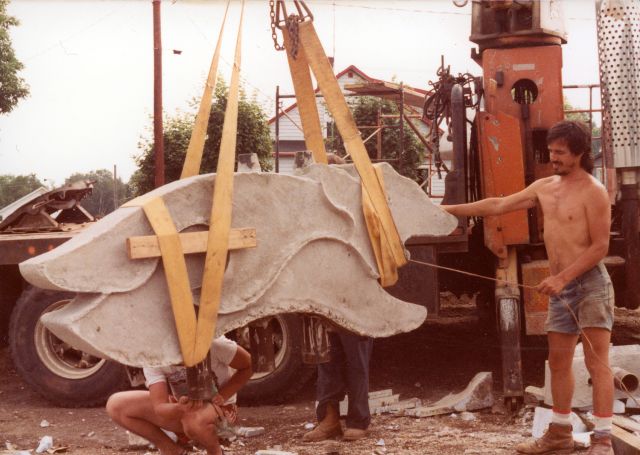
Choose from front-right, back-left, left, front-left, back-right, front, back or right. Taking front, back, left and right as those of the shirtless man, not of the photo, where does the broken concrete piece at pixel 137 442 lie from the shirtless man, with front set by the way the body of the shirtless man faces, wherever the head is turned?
front-right

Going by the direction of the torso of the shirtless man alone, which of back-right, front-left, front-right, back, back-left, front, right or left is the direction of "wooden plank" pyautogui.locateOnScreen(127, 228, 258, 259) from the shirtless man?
front

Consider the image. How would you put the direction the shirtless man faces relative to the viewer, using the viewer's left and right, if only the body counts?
facing the viewer and to the left of the viewer

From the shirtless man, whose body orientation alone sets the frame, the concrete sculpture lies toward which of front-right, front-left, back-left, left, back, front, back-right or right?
front

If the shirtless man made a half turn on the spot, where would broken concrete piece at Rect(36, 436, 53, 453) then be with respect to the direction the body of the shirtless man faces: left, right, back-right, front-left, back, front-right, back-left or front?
back-left

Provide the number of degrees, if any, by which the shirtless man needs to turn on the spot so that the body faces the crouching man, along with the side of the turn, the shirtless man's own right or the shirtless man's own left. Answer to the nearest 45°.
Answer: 0° — they already face them

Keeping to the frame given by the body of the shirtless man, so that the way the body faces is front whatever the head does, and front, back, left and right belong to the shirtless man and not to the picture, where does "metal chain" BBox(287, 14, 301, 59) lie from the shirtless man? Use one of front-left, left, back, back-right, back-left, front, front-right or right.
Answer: front

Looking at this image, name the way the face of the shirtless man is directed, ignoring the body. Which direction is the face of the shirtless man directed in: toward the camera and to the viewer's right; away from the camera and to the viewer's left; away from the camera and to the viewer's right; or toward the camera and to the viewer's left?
toward the camera and to the viewer's left

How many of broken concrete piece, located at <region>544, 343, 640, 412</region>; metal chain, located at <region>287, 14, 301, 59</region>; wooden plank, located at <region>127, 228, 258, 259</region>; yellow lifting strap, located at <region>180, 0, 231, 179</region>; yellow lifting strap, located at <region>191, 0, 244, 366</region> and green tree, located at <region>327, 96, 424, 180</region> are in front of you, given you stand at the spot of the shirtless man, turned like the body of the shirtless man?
4

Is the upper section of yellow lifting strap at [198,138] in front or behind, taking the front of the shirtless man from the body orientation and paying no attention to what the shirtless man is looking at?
in front

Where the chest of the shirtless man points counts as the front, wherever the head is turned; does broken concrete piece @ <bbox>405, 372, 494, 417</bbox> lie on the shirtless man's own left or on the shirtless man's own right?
on the shirtless man's own right

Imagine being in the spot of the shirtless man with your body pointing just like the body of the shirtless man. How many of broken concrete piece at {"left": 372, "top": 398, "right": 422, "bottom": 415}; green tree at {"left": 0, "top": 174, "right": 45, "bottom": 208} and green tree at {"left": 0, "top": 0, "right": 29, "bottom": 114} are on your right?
3

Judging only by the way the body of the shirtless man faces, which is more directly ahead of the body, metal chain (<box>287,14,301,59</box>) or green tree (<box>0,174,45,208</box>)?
the metal chain

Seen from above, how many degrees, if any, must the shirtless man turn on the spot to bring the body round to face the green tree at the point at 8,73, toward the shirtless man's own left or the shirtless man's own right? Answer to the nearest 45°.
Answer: approximately 90° to the shirtless man's own right

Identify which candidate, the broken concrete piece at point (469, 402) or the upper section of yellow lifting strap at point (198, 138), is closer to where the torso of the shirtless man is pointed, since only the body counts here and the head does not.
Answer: the upper section of yellow lifting strap

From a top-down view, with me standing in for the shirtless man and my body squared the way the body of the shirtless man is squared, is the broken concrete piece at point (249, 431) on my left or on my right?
on my right

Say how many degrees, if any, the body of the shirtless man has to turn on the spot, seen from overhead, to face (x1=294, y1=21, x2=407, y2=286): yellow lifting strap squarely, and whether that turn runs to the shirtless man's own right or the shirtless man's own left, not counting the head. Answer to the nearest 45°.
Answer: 0° — they already face it

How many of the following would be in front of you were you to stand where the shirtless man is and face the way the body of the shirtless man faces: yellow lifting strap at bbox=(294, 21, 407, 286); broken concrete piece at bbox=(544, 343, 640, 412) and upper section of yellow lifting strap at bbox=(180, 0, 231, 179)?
2
